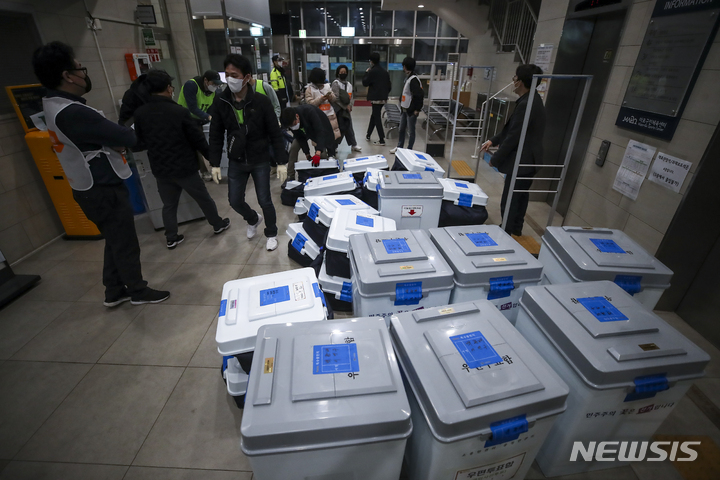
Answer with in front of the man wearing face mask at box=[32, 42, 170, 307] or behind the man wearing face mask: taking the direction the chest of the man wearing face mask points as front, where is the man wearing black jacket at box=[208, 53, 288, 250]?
in front

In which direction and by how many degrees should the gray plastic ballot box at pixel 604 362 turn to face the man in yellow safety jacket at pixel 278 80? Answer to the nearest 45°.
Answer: approximately 135° to its right

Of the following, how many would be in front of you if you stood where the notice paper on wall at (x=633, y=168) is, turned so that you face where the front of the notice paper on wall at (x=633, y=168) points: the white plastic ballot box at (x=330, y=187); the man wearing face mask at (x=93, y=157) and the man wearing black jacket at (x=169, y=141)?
3

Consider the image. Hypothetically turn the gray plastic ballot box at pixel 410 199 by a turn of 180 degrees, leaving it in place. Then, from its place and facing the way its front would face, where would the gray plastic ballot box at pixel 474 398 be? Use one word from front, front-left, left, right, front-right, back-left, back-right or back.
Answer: back

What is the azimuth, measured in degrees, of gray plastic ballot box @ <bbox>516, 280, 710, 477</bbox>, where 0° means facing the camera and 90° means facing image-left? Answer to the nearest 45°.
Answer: approximately 315°

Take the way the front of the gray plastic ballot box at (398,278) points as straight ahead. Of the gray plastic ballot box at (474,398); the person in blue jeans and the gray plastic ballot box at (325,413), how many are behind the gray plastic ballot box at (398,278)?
1

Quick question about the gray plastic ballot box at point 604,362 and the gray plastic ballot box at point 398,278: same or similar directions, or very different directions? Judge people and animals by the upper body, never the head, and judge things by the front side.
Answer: same or similar directions

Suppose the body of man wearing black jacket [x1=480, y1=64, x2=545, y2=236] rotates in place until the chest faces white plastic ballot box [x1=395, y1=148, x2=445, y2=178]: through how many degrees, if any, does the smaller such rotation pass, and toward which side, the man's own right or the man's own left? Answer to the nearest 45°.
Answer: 0° — they already face it

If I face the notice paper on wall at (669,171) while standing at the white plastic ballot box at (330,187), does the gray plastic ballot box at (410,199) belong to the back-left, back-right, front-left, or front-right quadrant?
front-right

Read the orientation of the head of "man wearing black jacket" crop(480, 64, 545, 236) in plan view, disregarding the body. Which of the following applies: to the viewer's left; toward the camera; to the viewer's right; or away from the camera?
to the viewer's left

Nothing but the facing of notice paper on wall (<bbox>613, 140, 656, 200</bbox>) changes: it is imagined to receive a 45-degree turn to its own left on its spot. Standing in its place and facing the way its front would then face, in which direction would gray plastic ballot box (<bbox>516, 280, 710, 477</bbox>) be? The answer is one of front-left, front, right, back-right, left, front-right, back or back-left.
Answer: front

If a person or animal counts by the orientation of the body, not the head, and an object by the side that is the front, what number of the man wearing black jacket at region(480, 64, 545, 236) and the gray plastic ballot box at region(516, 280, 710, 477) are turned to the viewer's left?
1

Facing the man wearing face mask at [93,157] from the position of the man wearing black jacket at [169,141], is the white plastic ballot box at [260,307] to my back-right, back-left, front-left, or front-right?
front-left

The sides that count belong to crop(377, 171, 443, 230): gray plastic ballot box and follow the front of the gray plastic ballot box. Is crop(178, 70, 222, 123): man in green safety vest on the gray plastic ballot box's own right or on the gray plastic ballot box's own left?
on the gray plastic ballot box's own right

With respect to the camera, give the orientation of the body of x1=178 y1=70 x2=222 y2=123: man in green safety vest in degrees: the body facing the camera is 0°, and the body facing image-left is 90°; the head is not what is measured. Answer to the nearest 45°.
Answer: approximately 315°

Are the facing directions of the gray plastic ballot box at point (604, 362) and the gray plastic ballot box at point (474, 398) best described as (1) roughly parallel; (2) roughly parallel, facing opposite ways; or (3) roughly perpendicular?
roughly parallel

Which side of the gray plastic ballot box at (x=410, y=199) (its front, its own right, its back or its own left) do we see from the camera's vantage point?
front

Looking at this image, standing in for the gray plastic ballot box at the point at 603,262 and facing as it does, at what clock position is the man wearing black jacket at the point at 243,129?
The man wearing black jacket is roughly at 4 o'clock from the gray plastic ballot box.

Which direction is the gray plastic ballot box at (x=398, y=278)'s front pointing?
toward the camera

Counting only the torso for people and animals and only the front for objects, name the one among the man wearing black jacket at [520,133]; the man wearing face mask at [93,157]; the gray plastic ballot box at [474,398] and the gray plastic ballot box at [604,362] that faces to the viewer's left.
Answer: the man wearing black jacket

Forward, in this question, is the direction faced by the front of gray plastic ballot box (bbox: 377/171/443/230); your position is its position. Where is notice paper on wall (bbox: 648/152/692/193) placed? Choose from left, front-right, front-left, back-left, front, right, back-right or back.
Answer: left

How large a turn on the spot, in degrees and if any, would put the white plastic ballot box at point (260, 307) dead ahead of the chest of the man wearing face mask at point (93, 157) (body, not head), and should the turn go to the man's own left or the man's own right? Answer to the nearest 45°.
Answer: approximately 90° to the man's own right
